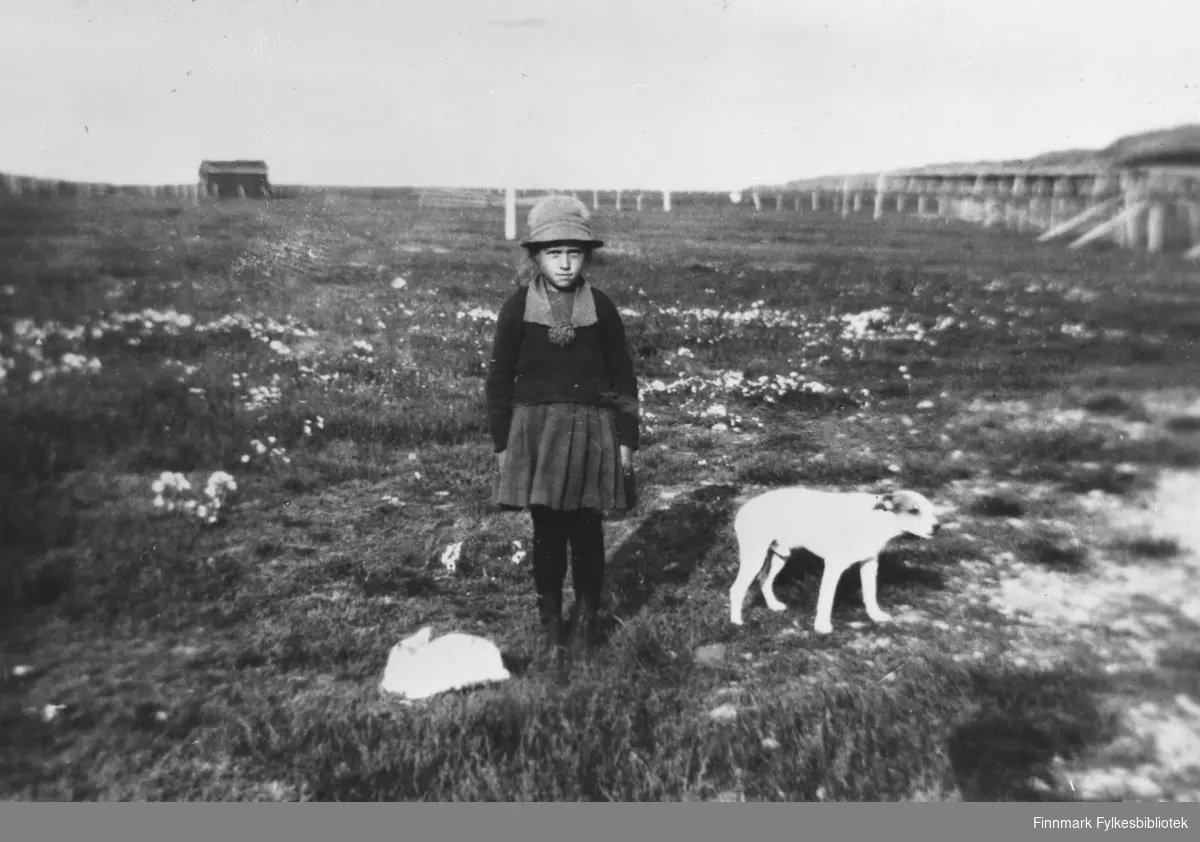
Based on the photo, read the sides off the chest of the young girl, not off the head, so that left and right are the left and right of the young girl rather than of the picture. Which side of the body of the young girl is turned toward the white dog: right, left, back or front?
left

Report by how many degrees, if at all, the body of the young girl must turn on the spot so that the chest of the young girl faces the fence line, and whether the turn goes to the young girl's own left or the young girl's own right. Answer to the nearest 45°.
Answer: approximately 135° to the young girl's own left

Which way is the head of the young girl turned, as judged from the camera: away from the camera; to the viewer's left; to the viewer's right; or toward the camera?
toward the camera

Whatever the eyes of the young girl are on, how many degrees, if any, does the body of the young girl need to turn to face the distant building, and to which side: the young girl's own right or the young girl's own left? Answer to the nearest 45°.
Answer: approximately 135° to the young girl's own right

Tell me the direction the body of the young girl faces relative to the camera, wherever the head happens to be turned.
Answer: toward the camera
